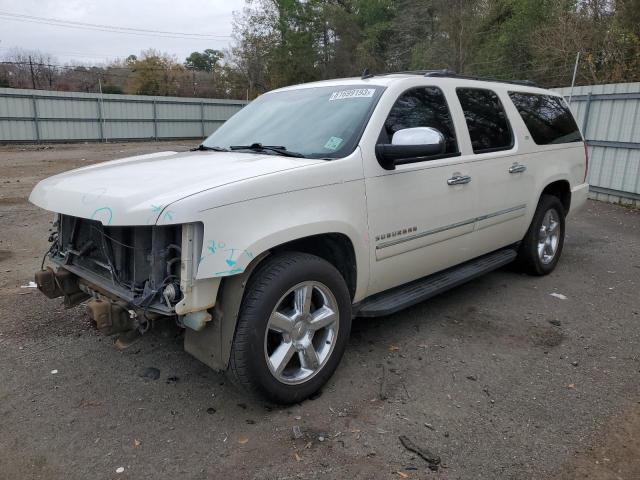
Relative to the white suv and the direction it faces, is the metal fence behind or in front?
behind

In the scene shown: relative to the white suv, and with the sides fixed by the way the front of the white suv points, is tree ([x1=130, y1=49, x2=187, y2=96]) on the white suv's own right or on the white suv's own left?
on the white suv's own right

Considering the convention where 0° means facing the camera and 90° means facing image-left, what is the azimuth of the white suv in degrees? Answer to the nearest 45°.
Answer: approximately 45°
